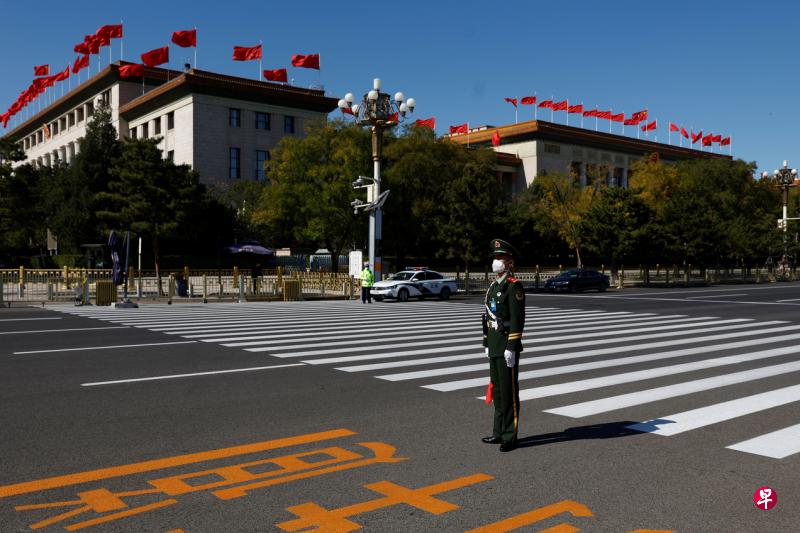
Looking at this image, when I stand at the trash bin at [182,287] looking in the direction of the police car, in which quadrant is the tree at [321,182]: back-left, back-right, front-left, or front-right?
front-left

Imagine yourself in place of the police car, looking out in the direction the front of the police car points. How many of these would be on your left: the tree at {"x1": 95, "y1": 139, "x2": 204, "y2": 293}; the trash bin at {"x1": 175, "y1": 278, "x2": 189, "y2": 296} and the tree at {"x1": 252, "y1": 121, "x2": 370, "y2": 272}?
0

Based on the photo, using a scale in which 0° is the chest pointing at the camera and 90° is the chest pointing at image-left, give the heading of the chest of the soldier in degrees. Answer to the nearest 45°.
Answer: approximately 45°

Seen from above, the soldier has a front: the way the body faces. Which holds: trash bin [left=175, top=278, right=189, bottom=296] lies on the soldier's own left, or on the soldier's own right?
on the soldier's own right

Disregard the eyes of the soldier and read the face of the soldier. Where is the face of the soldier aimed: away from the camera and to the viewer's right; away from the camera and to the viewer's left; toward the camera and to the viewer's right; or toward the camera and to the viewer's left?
toward the camera and to the viewer's left

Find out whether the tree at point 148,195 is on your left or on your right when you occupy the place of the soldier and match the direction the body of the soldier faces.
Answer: on your right

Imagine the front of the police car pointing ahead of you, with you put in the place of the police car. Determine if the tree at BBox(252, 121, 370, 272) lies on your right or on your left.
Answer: on your right

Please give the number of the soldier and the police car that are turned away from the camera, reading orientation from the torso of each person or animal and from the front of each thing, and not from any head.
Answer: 0

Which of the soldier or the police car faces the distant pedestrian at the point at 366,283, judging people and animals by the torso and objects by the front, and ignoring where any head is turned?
the police car

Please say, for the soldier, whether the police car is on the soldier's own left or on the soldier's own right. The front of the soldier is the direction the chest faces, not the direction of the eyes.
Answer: on the soldier's own right

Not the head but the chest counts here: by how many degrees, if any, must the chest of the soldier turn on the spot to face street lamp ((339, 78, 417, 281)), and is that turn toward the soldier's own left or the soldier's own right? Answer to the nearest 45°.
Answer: approximately 135° to the soldier's own right

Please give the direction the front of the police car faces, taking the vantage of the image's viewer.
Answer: facing the viewer and to the left of the viewer

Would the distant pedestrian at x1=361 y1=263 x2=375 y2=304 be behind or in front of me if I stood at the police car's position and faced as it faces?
in front

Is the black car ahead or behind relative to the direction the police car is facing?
behind

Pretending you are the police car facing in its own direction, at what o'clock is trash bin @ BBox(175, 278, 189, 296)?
The trash bin is roughly at 1 o'clock from the police car.
